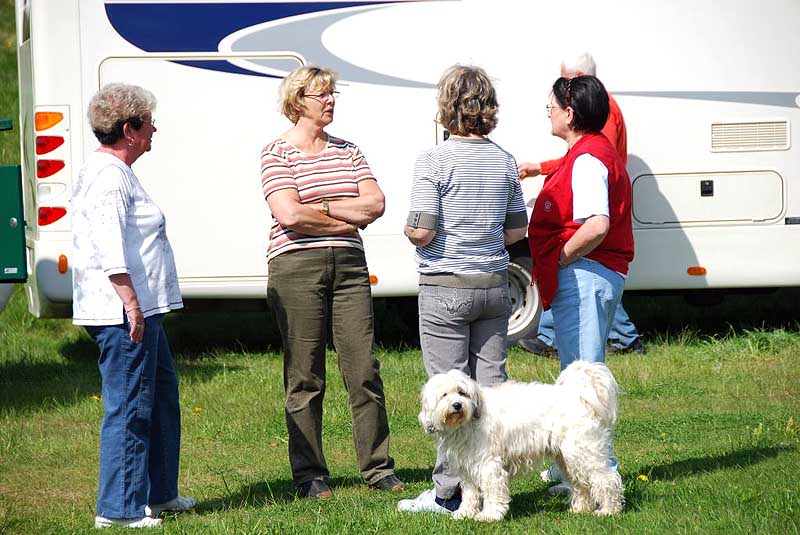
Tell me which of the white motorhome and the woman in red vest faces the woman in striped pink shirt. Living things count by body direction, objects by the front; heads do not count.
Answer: the woman in red vest

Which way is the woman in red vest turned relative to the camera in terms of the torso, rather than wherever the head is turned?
to the viewer's left

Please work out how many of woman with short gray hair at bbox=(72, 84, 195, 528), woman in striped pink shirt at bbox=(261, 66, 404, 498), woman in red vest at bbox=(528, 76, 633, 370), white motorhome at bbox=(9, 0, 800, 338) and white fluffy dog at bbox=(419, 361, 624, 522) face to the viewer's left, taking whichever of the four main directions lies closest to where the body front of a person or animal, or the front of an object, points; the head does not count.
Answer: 2

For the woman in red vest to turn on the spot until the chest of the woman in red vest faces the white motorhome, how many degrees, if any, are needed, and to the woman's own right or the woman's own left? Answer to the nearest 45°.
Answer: approximately 90° to the woman's own right

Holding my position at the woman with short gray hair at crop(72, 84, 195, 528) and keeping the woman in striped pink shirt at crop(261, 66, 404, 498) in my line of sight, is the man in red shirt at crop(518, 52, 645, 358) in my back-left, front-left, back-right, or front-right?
front-left

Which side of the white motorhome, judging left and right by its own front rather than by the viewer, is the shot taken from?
right

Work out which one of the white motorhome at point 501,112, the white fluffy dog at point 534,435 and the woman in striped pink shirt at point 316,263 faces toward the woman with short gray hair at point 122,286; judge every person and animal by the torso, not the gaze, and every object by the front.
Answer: the white fluffy dog

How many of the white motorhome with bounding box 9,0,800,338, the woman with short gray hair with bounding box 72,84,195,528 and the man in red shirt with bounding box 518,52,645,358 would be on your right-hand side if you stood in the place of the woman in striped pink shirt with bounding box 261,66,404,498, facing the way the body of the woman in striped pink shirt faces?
1

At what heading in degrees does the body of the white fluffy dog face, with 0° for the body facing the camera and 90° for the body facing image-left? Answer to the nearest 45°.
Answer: approximately 90°

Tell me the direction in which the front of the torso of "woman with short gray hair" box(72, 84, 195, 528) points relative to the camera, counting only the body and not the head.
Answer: to the viewer's right

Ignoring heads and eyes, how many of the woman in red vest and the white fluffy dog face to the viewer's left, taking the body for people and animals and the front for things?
2

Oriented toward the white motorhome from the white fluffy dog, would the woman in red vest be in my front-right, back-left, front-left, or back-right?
front-right

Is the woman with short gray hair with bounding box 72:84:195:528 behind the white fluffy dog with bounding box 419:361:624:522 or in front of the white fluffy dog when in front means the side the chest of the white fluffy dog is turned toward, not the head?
in front

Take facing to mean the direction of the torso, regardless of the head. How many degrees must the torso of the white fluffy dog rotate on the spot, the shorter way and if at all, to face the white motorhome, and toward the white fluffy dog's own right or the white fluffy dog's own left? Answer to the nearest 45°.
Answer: approximately 90° to the white fluffy dog's own right

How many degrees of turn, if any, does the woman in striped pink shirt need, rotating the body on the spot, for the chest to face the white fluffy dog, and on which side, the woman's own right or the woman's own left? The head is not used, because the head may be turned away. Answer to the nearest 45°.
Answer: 0° — they already face it

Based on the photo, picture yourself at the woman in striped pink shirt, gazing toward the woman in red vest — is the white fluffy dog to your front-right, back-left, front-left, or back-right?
front-right
